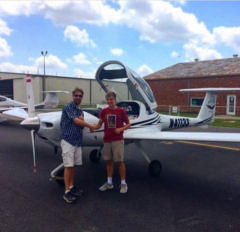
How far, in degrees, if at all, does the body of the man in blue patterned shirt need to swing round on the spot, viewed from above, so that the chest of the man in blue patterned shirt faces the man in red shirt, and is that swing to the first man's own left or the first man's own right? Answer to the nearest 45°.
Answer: approximately 45° to the first man's own left

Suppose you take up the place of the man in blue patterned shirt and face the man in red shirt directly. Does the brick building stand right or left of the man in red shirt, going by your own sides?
left

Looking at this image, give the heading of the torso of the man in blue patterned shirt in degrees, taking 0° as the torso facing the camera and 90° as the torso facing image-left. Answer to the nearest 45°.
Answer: approximately 315°

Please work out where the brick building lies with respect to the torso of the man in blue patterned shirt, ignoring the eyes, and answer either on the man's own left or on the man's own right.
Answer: on the man's own left

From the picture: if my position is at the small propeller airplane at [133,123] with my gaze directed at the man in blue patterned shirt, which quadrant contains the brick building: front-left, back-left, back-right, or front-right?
back-right
